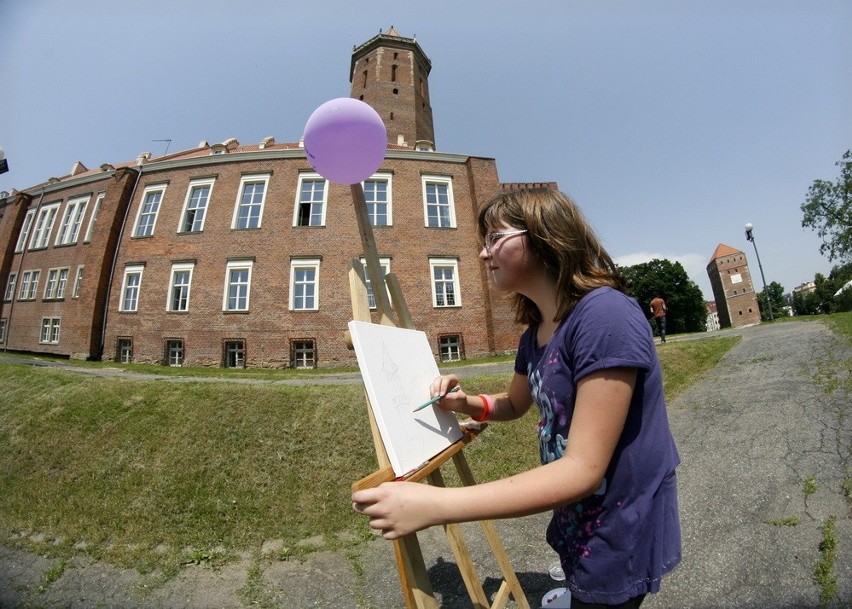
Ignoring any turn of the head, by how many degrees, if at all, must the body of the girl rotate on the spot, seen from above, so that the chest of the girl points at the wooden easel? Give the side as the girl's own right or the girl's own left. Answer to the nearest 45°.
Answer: approximately 45° to the girl's own right

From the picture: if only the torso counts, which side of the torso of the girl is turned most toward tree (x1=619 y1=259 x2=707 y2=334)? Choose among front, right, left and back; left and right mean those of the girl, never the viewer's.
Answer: right

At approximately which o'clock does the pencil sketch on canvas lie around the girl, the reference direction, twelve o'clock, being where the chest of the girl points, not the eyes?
The pencil sketch on canvas is roughly at 1 o'clock from the girl.

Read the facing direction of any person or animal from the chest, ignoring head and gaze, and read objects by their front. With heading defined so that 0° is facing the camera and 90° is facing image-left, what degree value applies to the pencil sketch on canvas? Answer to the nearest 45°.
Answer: approximately 315°

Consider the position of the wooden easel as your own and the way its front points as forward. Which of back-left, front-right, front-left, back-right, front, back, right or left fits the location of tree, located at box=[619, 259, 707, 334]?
left

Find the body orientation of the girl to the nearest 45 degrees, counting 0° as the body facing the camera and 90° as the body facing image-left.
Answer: approximately 90°

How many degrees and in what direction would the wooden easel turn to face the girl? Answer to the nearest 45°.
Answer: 0° — it already faces them

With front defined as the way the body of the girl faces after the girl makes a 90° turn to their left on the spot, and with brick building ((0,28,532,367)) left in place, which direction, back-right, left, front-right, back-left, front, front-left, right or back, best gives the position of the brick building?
back-right

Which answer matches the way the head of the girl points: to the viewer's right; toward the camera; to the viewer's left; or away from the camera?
to the viewer's left

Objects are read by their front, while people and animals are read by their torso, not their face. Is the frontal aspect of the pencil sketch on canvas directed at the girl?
yes

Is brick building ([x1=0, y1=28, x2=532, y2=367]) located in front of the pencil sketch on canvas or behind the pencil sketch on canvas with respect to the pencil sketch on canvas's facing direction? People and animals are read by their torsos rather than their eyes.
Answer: behind

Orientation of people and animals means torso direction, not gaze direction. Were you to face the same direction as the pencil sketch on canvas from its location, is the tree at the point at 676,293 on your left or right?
on your left

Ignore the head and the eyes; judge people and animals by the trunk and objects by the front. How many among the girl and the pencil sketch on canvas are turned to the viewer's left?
1
